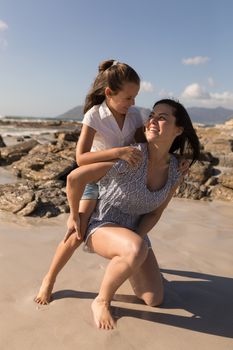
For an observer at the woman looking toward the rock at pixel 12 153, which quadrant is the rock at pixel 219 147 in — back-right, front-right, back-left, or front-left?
front-right

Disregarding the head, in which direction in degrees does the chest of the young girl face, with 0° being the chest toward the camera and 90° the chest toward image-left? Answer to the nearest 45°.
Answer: approximately 315°

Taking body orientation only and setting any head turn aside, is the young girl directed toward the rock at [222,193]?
no

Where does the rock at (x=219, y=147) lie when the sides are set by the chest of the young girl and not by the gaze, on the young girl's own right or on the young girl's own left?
on the young girl's own left

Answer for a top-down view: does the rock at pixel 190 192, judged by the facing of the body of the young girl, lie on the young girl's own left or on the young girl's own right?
on the young girl's own left

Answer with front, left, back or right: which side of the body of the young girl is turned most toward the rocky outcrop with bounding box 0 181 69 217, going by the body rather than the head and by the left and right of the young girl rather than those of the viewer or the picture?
back

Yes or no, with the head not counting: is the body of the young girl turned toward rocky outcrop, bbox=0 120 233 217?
no

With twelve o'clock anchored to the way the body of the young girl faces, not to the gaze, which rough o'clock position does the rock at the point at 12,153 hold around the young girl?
The rock is roughly at 7 o'clock from the young girl.

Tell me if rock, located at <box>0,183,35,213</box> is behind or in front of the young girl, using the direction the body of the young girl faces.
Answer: behind

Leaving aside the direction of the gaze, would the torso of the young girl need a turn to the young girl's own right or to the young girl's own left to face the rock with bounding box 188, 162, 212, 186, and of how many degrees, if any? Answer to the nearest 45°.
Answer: approximately 90° to the young girl's own left

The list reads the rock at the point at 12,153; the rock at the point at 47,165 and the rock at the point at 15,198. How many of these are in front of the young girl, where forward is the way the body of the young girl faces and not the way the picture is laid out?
0

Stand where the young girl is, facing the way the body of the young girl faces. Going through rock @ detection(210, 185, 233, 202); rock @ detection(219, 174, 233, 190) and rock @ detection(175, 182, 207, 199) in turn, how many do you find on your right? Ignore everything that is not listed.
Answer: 0
